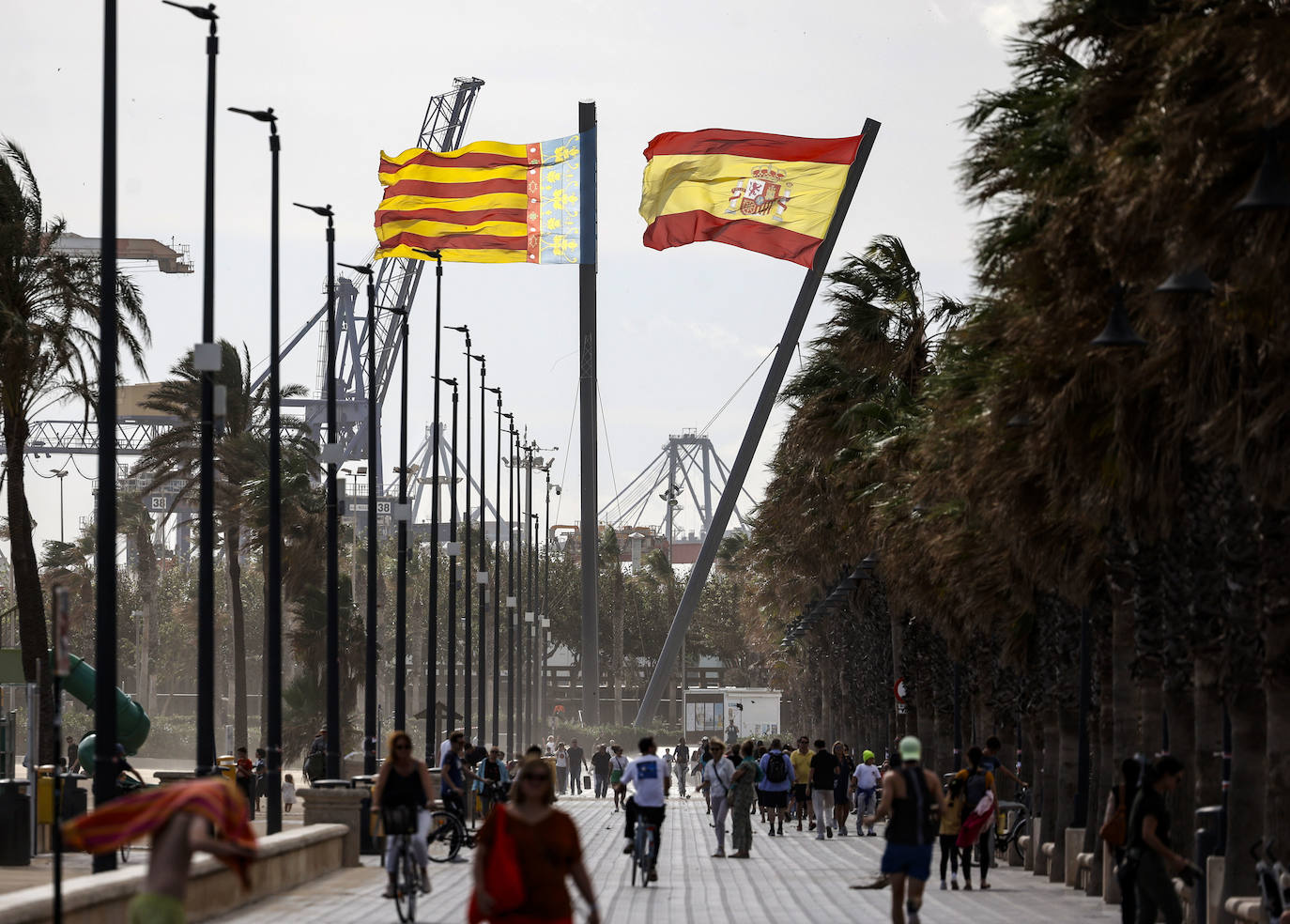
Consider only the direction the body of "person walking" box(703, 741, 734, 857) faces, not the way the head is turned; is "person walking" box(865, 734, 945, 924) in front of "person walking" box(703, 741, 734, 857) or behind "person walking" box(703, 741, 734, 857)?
in front

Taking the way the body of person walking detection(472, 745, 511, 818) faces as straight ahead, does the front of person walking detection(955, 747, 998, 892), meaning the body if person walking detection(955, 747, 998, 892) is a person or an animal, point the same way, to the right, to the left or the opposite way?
the opposite way

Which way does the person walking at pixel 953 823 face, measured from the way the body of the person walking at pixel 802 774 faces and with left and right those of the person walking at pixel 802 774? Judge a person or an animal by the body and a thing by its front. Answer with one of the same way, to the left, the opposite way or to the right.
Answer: the opposite way

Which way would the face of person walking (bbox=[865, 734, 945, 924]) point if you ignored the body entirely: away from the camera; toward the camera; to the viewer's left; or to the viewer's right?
away from the camera

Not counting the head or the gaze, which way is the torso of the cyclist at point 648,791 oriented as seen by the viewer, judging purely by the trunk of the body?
away from the camera

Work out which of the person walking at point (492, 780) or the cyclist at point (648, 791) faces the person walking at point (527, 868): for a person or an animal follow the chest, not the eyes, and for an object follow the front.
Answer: the person walking at point (492, 780)

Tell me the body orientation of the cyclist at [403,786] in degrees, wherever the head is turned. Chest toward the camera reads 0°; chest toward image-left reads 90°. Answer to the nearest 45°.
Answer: approximately 0°

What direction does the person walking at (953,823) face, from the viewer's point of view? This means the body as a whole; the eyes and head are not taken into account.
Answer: away from the camera

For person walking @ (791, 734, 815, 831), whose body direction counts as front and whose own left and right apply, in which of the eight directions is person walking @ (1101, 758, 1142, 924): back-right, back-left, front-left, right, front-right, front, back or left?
front
